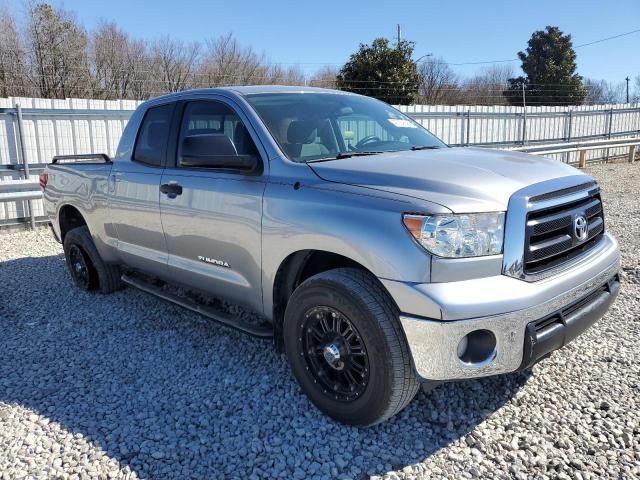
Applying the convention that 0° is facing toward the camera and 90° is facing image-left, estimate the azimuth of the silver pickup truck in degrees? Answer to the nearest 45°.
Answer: approximately 315°

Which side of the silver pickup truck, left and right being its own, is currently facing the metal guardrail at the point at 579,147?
left

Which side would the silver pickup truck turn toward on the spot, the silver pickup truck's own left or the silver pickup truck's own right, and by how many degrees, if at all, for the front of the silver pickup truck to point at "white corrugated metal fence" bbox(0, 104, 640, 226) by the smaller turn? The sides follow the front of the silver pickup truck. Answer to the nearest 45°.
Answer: approximately 135° to the silver pickup truck's own left

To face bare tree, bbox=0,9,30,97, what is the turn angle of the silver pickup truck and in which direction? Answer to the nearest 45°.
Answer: approximately 180°

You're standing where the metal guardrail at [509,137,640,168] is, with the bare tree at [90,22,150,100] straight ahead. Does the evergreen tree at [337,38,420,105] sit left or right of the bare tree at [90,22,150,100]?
right

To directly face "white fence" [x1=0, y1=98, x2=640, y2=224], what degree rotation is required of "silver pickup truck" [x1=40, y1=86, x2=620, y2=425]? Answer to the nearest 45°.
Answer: approximately 135° to its left

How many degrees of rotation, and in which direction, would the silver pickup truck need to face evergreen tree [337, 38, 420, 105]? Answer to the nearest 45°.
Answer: approximately 135° to its left

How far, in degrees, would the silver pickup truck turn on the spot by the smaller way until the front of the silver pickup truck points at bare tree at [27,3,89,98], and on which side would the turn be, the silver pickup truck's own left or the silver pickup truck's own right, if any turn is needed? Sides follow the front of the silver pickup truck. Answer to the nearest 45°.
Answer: approximately 180°

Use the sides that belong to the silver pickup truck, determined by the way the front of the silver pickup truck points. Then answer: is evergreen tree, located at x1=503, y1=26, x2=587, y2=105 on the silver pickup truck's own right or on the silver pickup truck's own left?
on the silver pickup truck's own left
